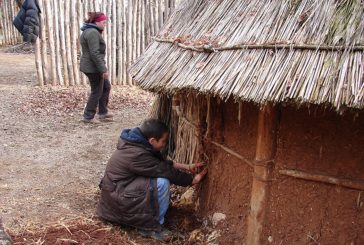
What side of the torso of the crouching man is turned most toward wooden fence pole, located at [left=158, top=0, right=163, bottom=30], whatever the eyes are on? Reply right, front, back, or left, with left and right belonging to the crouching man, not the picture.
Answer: left

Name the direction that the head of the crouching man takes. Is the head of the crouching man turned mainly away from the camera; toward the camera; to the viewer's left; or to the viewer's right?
to the viewer's right

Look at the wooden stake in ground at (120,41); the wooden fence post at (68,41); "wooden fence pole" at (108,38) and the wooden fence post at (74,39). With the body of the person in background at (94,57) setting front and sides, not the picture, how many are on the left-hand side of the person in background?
4

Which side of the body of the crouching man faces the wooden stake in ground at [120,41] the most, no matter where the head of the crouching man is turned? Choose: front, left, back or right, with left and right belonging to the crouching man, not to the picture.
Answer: left

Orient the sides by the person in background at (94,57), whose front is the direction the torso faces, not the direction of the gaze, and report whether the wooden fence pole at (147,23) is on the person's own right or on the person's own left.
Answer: on the person's own left

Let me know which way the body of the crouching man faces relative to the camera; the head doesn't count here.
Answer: to the viewer's right

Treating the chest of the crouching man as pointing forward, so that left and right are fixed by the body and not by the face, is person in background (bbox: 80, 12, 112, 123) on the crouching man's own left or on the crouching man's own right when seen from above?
on the crouching man's own left

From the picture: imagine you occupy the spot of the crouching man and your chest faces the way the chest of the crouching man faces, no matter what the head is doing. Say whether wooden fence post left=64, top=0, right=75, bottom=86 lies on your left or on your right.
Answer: on your left
